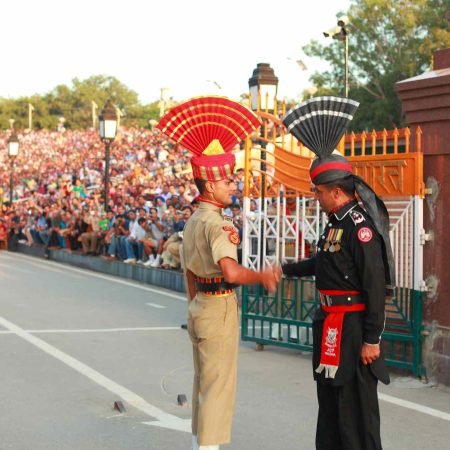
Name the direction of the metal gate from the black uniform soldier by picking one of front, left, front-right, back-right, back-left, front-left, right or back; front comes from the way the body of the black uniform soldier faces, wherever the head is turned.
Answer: back-right

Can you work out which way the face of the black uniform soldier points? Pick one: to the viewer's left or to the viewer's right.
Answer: to the viewer's left

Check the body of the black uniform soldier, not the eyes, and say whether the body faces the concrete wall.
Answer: no

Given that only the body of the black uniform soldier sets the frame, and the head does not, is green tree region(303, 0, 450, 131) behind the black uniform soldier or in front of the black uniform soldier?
behind

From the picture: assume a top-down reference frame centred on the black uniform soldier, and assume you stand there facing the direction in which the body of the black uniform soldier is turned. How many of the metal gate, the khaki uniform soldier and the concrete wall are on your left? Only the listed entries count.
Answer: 0

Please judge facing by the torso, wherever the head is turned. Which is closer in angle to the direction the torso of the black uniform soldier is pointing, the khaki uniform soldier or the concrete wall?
the khaki uniform soldier

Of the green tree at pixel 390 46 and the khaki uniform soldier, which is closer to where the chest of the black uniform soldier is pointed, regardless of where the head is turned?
the khaki uniform soldier

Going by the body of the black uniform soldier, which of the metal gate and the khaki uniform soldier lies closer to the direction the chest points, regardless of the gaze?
the khaki uniform soldier

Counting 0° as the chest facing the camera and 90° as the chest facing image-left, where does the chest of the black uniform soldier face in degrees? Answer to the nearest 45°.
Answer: approximately 45°

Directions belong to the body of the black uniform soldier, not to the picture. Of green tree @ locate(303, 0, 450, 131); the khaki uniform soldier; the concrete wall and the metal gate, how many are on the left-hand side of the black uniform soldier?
0

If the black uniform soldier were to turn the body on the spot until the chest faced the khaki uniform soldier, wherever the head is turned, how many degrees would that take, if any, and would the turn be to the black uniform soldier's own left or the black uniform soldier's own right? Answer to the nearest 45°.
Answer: approximately 45° to the black uniform soldier's own right

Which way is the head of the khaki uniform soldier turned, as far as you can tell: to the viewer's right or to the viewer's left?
to the viewer's right

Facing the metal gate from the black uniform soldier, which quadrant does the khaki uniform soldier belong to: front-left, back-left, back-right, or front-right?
front-left
